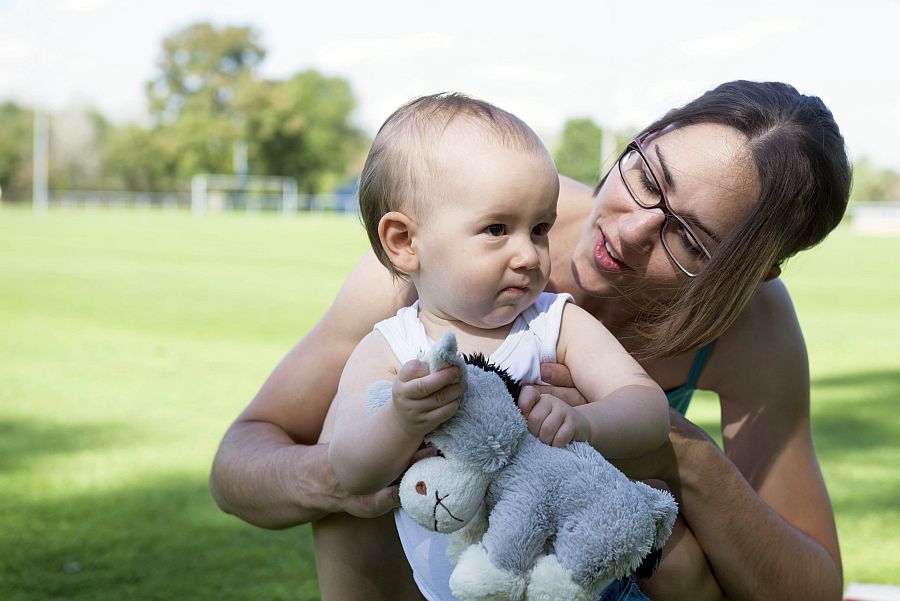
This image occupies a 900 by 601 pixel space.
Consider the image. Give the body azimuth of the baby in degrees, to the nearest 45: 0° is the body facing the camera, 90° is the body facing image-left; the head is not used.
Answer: approximately 0°

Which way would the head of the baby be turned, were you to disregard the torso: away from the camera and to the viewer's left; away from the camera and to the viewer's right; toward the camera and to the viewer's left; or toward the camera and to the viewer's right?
toward the camera and to the viewer's right
